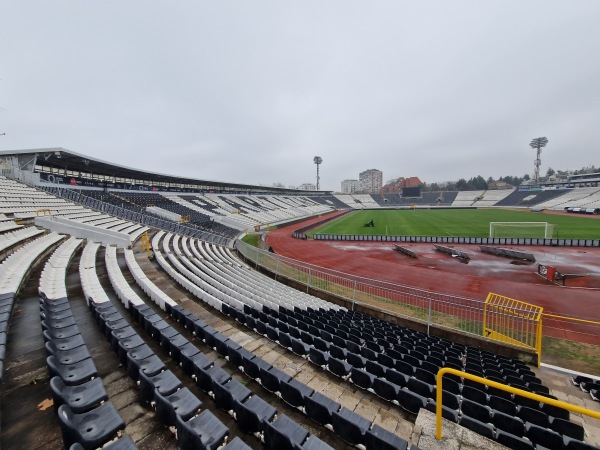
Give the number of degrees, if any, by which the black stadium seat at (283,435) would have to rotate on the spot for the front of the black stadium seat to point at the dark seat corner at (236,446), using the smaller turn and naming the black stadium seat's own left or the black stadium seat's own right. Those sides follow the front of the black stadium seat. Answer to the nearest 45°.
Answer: approximately 180°

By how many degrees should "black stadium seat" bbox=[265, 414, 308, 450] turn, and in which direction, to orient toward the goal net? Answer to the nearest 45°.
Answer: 0° — it already faces it

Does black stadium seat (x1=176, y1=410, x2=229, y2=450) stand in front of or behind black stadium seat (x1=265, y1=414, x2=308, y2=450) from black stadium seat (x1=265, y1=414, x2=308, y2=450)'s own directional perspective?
behind

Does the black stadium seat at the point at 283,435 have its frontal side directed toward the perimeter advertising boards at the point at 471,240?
yes

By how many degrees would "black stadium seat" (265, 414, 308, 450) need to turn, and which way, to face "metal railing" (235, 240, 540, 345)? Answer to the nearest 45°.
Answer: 0° — it already faces it

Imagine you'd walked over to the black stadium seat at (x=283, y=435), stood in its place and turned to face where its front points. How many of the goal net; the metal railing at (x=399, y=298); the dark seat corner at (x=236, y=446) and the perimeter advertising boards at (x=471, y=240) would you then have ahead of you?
3

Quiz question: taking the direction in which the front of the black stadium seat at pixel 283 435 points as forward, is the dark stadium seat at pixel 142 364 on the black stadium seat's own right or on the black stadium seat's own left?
on the black stadium seat's own left

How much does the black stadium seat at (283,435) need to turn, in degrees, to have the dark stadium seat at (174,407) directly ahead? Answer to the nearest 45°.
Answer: approximately 135° to its left

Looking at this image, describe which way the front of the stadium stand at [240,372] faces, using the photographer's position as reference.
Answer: facing away from the viewer and to the right of the viewer

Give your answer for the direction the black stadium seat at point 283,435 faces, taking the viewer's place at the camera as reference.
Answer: facing away from the viewer and to the right of the viewer
